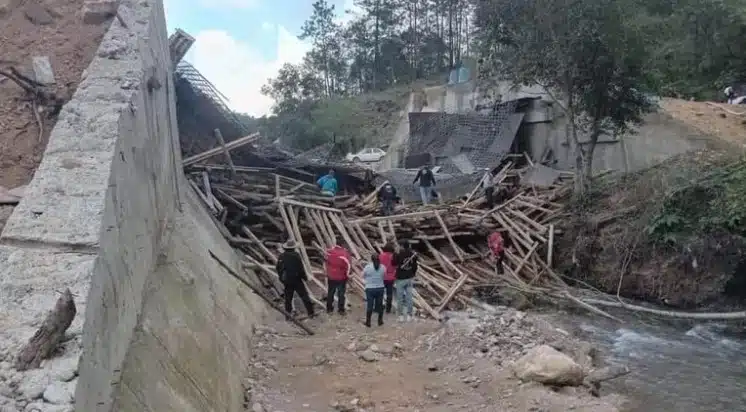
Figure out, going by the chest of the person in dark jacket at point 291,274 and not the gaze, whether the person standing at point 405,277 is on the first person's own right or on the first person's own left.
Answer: on the first person's own right

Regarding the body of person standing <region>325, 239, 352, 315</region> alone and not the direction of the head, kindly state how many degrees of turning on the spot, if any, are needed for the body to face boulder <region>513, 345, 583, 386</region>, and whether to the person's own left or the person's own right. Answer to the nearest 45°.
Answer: approximately 135° to the person's own right

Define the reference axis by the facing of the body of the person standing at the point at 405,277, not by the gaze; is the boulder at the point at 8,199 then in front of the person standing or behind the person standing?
behind

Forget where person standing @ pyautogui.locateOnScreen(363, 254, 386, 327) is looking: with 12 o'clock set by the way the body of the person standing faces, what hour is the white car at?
The white car is roughly at 12 o'clock from the person standing.

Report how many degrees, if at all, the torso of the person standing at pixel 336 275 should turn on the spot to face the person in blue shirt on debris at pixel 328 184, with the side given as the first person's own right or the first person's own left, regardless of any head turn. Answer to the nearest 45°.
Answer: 0° — they already face them

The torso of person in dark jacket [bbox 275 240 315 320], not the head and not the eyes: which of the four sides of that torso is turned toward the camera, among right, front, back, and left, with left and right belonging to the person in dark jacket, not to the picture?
back

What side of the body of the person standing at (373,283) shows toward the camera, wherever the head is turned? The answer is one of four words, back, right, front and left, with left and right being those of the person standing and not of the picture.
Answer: back

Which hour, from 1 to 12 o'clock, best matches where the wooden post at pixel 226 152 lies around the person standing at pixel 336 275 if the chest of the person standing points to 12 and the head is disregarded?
The wooden post is roughly at 11 o'clock from the person standing.

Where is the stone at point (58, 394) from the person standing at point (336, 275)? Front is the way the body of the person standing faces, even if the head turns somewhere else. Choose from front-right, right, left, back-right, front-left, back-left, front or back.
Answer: back

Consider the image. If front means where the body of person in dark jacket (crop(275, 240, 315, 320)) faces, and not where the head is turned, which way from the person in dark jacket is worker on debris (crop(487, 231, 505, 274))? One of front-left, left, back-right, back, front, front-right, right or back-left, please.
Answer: front-right

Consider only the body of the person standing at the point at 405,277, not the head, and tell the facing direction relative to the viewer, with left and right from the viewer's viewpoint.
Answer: facing away from the viewer

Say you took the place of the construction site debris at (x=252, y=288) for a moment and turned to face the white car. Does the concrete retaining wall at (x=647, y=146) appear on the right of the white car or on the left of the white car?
right

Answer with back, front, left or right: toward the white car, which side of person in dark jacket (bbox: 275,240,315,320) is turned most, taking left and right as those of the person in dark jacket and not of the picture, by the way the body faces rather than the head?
front

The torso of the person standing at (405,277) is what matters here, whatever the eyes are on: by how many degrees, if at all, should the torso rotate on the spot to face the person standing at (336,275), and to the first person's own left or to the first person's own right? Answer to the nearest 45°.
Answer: approximately 90° to the first person's own left

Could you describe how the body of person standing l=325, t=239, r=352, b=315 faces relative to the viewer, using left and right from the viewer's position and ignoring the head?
facing away from the viewer

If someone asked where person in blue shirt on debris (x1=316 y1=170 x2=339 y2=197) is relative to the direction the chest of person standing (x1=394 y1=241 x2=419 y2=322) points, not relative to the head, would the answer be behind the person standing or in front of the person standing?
in front
